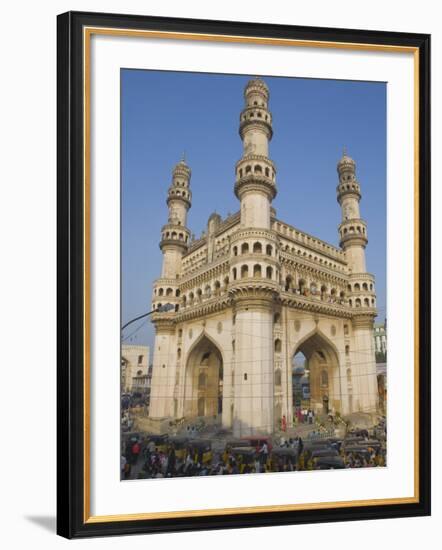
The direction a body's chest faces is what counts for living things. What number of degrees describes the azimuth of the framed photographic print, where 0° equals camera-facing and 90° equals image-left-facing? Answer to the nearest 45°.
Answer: approximately 315°
